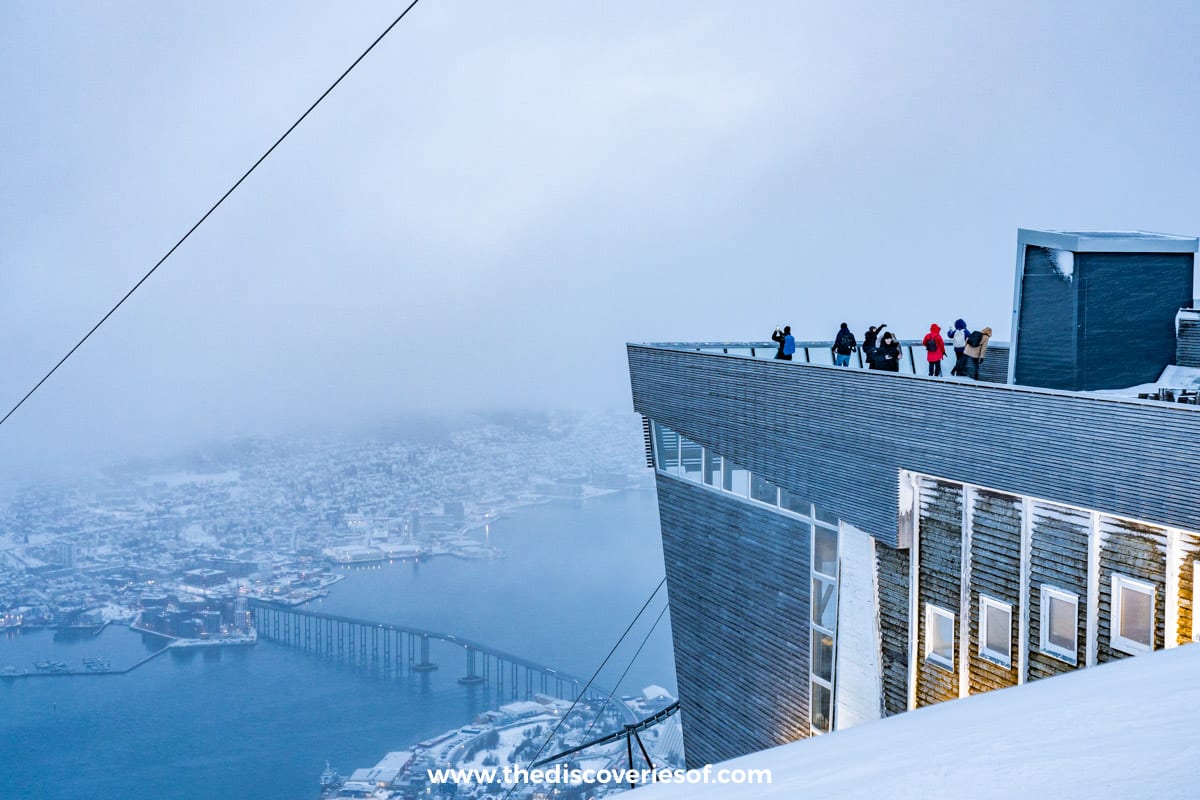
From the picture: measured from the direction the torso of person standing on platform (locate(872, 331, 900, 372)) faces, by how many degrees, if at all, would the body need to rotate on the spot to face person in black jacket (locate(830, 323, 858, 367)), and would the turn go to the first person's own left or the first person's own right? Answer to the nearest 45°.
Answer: approximately 135° to the first person's own right

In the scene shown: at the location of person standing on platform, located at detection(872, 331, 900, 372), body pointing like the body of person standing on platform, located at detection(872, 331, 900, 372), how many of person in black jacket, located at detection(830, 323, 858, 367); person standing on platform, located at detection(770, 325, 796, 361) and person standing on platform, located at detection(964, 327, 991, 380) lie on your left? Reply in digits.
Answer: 1

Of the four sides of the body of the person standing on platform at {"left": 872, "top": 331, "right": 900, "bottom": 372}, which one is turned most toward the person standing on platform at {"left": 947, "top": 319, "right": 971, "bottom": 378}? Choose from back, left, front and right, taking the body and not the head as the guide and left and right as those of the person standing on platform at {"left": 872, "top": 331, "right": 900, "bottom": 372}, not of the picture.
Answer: left

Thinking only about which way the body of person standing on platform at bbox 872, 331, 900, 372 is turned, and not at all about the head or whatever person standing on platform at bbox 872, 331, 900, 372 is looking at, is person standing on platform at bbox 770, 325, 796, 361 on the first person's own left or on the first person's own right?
on the first person's own right

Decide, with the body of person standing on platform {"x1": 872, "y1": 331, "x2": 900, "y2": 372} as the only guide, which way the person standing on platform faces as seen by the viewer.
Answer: toward the camera

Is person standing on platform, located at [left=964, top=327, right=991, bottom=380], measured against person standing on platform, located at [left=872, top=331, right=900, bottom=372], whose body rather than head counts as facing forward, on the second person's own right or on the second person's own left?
on the second person's own left
